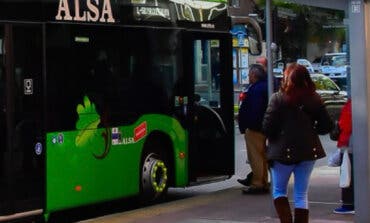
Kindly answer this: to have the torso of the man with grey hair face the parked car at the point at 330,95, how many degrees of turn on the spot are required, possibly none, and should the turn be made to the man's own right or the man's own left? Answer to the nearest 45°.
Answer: approximately 90° to the man's own right

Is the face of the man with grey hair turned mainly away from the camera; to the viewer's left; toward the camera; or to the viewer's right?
to the viewer's left

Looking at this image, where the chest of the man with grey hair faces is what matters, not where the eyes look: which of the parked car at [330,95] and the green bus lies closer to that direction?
the green bus

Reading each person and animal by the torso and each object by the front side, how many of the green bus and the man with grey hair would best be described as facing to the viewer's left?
1

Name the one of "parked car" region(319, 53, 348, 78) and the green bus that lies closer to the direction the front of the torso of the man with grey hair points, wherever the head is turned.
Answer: the green bus

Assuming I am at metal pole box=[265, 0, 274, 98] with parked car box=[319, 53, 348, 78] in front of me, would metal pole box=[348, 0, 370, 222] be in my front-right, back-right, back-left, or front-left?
back-right

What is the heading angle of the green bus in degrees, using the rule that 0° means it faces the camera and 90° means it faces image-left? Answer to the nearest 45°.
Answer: approximately 225°

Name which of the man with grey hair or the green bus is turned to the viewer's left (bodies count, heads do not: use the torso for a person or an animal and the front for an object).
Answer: the man with grey hair

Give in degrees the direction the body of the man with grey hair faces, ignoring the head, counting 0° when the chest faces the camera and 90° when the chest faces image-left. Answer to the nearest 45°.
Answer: approximately 90°
